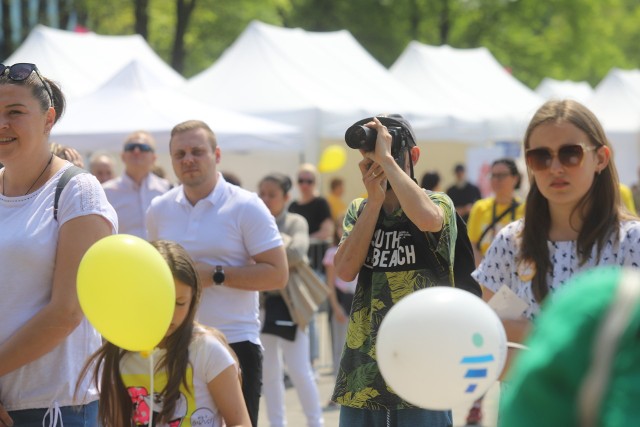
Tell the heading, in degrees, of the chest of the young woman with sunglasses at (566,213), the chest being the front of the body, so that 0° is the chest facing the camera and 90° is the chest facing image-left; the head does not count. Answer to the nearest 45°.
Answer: approximately 45°

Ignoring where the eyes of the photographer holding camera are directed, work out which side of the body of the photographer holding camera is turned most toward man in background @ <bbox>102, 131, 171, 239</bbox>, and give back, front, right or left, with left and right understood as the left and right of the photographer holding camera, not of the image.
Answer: right

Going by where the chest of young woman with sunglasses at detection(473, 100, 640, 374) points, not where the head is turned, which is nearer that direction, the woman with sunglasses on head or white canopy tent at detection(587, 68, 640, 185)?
the woman with sunglasses on head

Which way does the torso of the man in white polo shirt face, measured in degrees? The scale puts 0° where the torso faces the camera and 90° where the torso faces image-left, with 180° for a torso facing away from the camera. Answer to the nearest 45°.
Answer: approximately 45°

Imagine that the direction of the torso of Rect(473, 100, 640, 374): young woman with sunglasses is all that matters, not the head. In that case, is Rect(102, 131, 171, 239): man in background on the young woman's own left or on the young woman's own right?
on the young woman's own right

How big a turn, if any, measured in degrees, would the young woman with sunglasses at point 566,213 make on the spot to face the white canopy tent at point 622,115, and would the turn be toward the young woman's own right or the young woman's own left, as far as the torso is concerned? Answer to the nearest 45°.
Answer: approximately 135° to the young woman's own right
